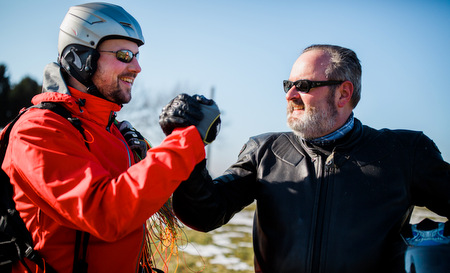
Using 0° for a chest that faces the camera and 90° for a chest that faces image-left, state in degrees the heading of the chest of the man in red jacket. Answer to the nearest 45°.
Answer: approximately 270°
